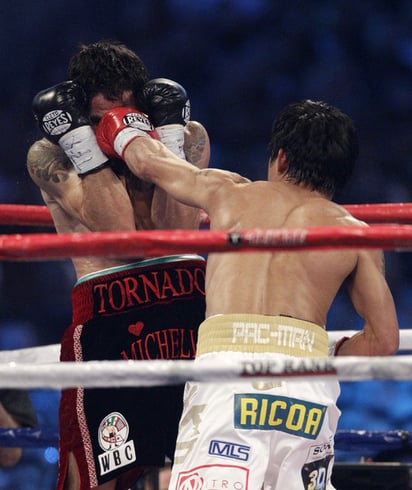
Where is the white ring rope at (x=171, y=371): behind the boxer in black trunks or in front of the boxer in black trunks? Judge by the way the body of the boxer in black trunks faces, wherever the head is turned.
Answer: in front

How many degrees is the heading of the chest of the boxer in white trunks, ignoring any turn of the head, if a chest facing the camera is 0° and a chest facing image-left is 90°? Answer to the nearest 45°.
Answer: approximately 180°

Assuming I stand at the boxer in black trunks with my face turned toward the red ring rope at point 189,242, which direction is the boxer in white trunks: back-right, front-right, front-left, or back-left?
front-left

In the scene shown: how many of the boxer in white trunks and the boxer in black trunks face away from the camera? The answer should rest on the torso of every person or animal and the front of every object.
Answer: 1

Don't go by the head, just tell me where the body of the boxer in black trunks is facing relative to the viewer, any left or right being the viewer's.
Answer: facing the viewer and to the right of the viewer

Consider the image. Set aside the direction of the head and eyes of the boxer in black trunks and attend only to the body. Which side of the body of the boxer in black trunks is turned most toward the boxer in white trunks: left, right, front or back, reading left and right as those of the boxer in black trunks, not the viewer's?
front

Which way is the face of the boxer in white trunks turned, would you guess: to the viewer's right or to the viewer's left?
to the viewer's left

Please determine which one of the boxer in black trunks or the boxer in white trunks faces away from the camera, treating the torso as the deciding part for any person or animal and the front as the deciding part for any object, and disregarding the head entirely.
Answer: the boxer in white trunks

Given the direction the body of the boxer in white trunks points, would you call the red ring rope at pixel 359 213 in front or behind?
in front
